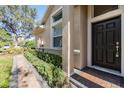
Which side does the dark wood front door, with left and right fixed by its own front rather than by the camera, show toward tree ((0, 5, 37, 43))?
right

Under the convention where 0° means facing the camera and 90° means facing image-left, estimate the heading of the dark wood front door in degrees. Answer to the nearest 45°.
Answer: approximately 45°

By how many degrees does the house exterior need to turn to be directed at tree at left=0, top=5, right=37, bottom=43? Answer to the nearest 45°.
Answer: approximately 90° to its right

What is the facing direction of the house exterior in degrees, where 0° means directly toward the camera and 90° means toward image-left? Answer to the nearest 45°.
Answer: approximately 45°
